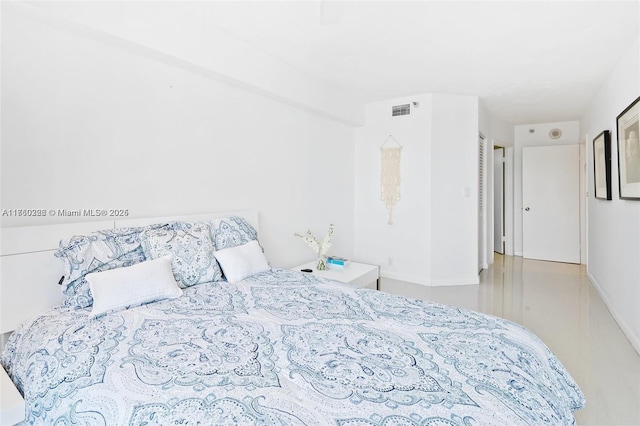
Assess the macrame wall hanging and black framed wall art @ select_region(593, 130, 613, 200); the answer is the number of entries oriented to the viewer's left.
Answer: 1

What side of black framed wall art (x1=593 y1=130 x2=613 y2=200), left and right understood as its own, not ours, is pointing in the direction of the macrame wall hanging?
front

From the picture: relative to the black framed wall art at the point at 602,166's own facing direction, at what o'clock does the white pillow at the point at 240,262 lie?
The white pillow is roughly at 10 o'clock from the black framed wall art.

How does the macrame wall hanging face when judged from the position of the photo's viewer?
facing the viewer

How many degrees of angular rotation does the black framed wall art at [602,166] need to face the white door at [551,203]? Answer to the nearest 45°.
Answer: approximately 90° to its right

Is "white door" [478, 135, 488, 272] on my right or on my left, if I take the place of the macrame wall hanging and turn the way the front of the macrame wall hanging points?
on my left

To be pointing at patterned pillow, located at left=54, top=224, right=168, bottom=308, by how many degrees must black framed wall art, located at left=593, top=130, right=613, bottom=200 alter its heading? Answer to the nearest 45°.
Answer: approximately 45° to its left

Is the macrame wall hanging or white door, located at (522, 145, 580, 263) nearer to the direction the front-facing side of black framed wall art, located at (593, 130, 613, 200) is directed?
the macrame wall hanging

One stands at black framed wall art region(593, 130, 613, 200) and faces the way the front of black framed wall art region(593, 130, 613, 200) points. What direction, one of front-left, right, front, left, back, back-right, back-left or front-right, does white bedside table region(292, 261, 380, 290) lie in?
front-left

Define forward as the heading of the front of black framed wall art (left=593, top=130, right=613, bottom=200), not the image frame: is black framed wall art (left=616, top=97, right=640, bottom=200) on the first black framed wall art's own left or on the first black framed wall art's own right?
on the first black framed wall art's own left

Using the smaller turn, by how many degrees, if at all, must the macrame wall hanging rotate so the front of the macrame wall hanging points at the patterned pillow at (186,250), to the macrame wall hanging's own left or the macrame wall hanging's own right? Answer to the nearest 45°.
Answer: approximately 45° to the macrame wall hanging's own right

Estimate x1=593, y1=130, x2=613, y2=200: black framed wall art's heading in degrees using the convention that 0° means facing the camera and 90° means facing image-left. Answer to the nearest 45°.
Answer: approximately 90°

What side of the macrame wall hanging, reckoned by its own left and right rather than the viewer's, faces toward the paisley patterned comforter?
front

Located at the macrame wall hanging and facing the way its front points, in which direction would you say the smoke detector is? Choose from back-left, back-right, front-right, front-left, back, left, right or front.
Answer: back-left
